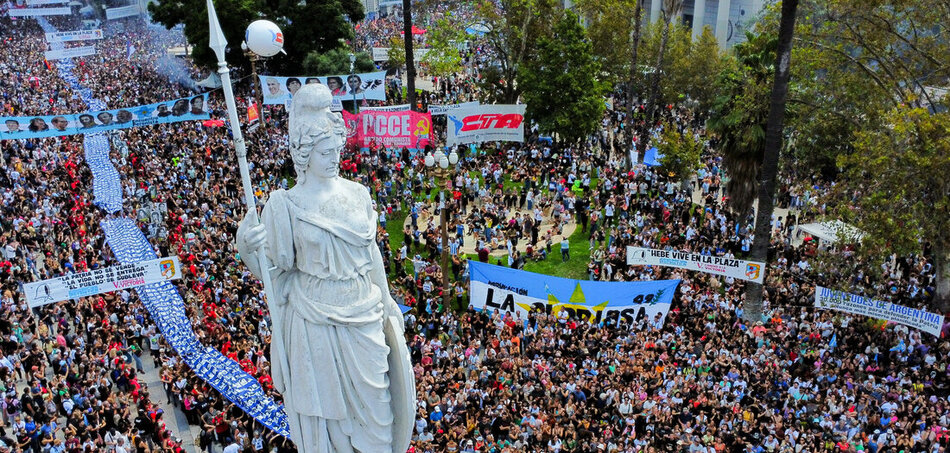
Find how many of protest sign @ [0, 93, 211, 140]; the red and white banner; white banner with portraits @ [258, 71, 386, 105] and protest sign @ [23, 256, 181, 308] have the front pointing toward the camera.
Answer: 4

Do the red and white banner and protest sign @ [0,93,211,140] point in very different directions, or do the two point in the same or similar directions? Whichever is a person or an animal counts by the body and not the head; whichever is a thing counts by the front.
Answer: same or similar directions

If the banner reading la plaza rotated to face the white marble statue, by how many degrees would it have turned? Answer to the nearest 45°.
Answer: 0° — it already faces it

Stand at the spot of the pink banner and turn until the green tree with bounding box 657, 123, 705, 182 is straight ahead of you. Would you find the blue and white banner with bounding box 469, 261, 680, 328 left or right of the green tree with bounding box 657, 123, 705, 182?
right

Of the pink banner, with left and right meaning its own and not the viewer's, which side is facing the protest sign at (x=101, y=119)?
right

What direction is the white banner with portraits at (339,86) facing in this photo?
toward the camera

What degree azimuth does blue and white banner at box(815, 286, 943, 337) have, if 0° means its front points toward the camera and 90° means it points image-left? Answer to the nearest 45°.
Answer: approximately 0°

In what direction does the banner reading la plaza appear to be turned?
toward the camera

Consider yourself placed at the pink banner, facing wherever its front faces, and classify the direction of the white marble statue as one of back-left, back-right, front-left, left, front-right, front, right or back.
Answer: front

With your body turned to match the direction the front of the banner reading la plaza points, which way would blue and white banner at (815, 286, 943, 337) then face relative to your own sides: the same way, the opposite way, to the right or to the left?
the same way

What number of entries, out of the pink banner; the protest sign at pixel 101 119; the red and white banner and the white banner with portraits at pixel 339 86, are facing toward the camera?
4

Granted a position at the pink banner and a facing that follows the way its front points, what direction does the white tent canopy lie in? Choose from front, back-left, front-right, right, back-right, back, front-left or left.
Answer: front-left

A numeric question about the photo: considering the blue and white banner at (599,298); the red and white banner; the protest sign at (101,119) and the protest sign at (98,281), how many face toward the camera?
4

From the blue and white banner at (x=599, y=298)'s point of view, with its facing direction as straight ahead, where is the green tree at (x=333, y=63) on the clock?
The green tree is roughly at 5 o'clock from the blue and white banner.

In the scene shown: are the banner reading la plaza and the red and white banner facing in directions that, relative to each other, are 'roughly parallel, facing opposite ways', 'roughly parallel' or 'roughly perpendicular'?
roughly parallel

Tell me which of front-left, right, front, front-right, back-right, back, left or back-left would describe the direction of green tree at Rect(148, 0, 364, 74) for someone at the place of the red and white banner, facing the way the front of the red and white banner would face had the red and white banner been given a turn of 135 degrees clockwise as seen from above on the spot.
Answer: front
